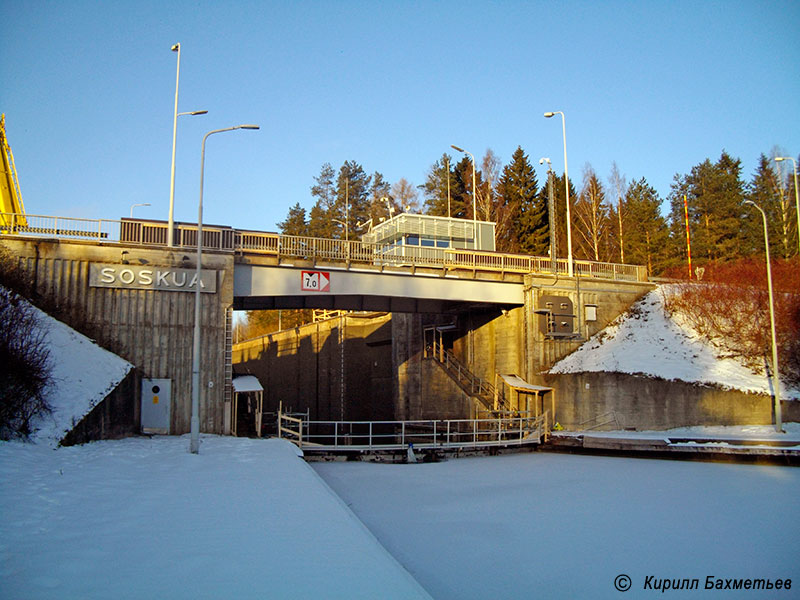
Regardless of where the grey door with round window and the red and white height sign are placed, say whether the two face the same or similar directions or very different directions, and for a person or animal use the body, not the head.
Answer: same or similar directions

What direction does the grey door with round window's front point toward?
toward the camera

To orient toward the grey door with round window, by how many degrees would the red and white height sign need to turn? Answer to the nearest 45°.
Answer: approximately 45° to its right

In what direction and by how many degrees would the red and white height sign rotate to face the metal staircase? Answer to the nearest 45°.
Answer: approximately 135° to its left

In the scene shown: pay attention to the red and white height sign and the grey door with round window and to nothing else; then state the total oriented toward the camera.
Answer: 2

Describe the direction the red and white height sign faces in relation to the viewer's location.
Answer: facing the viewer

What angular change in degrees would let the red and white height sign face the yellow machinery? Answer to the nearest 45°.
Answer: approximately 90° to its right
